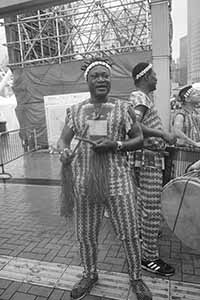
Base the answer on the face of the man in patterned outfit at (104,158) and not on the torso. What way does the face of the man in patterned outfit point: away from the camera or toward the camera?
toward the camera

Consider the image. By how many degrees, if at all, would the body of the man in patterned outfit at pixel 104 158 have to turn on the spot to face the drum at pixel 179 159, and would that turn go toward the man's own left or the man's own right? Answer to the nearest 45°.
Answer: approximately 135° to the man's own left

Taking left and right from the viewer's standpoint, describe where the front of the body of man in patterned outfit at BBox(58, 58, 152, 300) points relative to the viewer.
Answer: facing the viewer

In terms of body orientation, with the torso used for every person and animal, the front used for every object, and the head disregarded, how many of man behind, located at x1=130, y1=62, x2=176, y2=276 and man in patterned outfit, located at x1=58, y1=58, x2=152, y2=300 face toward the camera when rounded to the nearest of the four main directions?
1

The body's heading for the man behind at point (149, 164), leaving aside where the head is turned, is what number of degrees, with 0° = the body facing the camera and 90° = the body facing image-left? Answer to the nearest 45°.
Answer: approximately 270°

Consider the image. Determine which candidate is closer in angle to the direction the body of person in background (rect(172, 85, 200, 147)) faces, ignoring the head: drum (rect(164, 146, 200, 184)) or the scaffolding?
the drum
